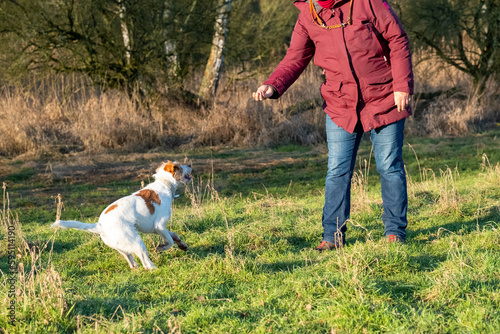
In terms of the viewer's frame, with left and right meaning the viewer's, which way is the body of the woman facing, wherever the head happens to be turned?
facing the viewer and to the left of the viewer

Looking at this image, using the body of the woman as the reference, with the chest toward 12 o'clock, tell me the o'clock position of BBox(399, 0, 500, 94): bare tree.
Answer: The bare tree is roughly at 5 o'clock from the woman.

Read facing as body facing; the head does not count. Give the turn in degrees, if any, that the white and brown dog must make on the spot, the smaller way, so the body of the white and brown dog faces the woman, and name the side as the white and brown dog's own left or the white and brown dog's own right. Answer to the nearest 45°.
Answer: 0° — it already faces them

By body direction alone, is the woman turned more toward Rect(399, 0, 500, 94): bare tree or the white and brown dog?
the white and brown dog

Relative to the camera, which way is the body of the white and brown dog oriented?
to the viewer's right

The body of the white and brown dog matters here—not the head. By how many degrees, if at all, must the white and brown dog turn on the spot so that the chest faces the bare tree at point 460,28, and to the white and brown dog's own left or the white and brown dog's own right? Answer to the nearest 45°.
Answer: approximately 45° to the white and brown dog's own left

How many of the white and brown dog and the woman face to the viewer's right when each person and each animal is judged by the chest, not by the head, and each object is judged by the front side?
1

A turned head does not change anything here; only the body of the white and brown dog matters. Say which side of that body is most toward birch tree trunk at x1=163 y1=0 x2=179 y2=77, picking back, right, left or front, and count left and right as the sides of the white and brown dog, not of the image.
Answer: left
